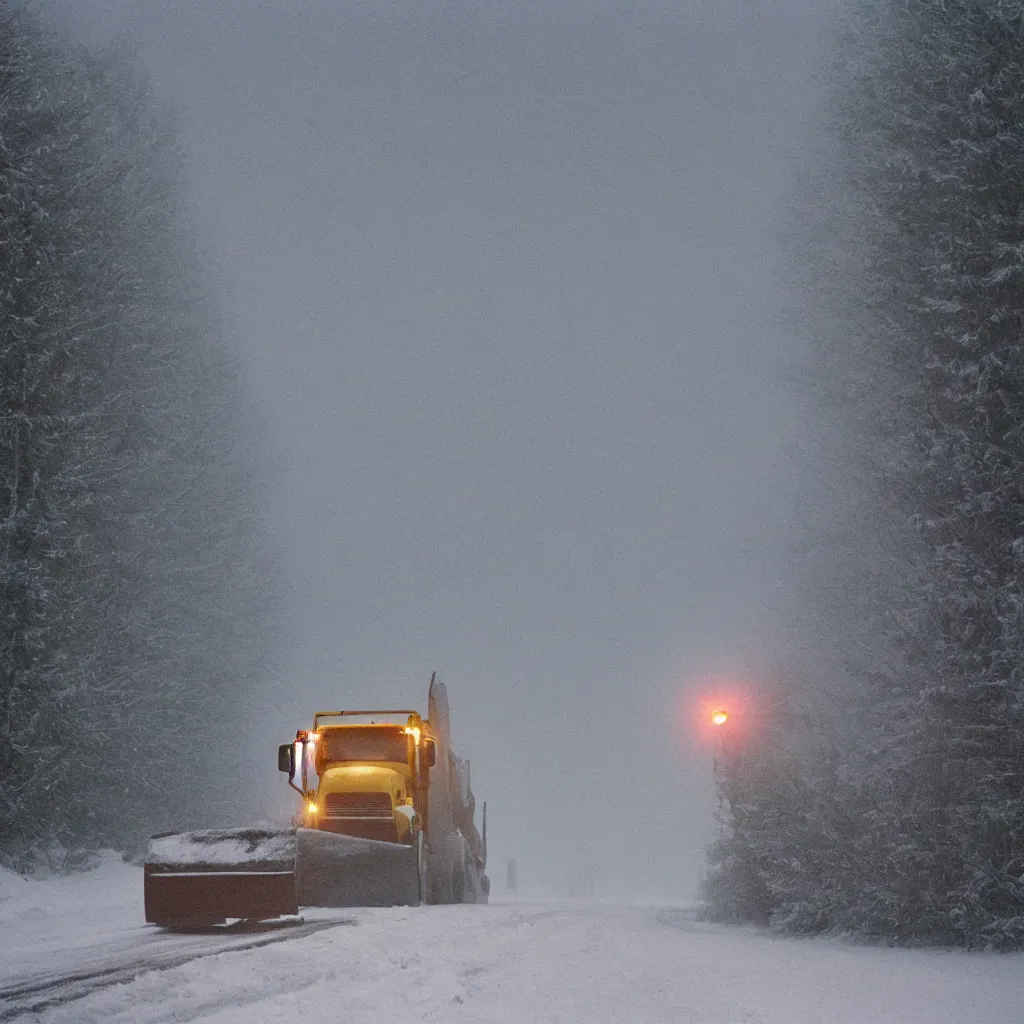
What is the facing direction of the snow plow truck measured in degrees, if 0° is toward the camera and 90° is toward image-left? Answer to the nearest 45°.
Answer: approximately 0°
